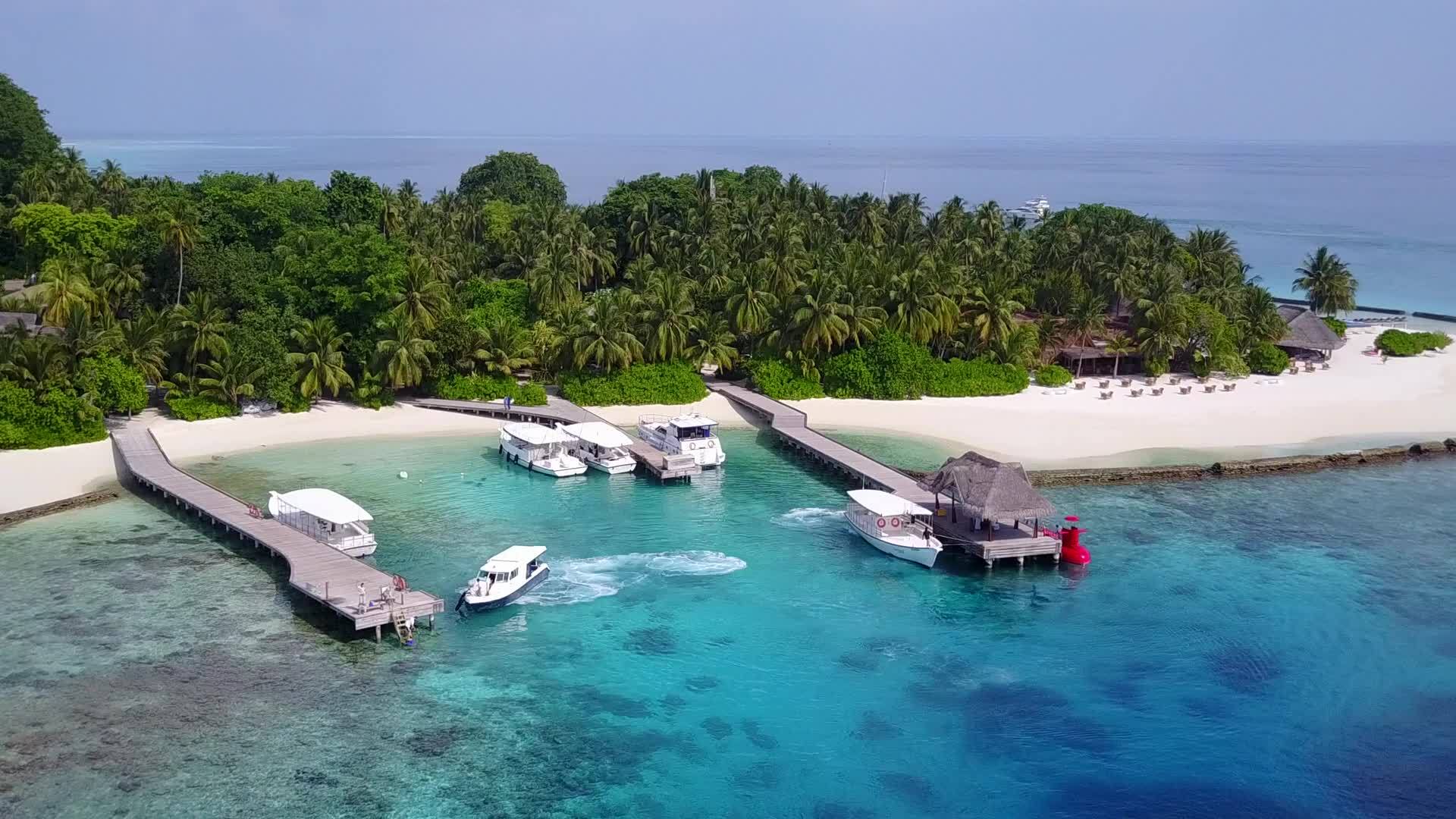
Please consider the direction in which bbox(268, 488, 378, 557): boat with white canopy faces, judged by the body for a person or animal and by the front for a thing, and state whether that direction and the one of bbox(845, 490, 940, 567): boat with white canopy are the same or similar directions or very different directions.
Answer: same or similar directions

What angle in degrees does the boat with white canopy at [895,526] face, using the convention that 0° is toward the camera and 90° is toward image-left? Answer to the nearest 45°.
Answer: approximately 315°

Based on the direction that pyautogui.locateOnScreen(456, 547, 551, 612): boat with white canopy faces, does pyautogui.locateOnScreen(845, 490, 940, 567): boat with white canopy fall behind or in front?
behind

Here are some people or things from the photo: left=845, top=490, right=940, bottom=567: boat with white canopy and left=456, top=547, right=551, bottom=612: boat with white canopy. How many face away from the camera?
0

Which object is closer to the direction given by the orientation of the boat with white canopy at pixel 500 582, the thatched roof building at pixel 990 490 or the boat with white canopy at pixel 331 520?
the boat with white canopy

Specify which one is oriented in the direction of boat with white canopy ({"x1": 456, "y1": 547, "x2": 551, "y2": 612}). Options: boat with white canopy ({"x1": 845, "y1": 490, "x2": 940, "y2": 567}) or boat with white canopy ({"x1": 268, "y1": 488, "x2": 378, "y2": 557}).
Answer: boat with white canopy ({"x1": 268, "y1": 488, "x2": 378, "y2": 557})

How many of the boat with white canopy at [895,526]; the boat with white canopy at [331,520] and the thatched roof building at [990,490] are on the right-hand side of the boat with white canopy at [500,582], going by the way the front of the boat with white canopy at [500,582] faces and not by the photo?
1

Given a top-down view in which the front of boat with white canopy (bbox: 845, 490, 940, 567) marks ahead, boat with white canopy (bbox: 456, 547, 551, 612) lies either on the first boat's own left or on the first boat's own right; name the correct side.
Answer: on the first boat's own right

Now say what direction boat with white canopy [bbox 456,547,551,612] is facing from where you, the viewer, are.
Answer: facing the viewer and to the left of the viewer

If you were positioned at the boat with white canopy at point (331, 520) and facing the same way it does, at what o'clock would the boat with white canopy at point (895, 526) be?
the boat with white canopy at point (895, 526) is roughly at 11 o'clock from the boat with white canopy at point (331, 520).

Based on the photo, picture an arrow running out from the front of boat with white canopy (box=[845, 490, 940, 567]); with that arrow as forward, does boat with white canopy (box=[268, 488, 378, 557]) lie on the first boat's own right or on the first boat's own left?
on the first boat's own right

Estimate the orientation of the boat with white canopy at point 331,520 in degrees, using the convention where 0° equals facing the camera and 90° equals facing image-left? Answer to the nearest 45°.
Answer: approximately 315°

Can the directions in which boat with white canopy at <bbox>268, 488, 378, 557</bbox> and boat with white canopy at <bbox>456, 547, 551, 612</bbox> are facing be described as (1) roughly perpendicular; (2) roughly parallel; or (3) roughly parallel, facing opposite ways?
roughly perpendicular

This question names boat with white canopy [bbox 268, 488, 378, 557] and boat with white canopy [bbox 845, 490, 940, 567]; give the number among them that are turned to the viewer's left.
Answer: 0
